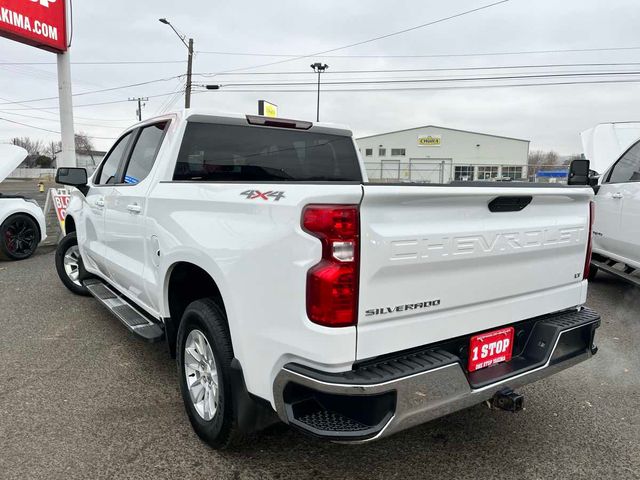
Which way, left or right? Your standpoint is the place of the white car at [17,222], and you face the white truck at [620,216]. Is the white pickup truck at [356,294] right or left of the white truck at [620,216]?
right

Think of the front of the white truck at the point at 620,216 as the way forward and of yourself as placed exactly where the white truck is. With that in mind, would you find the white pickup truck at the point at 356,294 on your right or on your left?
on your left

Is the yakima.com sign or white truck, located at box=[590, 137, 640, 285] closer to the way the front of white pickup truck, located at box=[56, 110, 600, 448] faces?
the yakima.com sign

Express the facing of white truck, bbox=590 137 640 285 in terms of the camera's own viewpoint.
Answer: facing away from the viewer and to the left of the viewer

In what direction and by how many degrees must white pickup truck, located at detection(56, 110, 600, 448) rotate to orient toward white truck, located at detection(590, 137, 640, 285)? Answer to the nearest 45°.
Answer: approximately 90° to its right
